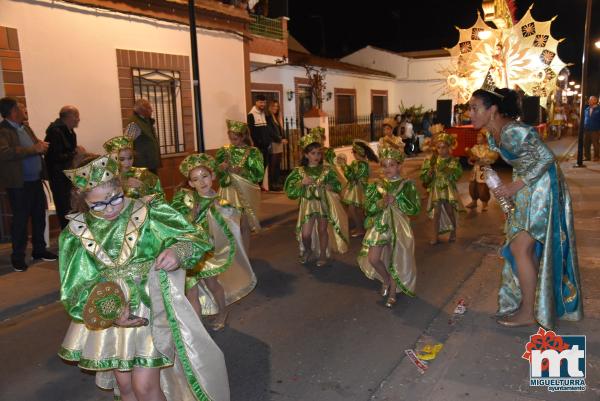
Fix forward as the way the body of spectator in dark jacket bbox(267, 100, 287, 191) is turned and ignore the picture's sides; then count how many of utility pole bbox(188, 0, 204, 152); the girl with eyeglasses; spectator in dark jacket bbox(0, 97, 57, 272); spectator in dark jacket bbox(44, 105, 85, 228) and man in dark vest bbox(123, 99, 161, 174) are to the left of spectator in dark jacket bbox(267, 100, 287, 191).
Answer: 0

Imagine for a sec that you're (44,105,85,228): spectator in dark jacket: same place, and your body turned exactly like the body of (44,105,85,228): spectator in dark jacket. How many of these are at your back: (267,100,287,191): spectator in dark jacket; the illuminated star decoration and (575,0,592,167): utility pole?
0

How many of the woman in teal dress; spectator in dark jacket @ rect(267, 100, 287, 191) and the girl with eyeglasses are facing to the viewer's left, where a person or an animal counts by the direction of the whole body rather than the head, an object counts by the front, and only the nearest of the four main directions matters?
1

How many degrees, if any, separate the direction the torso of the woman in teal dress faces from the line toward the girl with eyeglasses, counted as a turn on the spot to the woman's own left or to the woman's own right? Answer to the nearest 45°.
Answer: approximately 45° to the woman's own left

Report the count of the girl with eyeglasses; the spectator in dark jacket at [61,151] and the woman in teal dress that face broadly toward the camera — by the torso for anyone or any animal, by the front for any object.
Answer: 1

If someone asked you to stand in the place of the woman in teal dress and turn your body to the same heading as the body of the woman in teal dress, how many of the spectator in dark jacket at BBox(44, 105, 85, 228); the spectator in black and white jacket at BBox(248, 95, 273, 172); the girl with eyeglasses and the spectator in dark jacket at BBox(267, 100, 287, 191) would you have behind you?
0

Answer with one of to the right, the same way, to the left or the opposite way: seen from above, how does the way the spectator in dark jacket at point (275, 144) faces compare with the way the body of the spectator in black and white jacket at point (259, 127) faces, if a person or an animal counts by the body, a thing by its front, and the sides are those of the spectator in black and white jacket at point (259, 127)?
the same way

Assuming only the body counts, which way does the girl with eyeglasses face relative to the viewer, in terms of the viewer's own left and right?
facing the viewer

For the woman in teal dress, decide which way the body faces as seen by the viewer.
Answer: to the viewer's left

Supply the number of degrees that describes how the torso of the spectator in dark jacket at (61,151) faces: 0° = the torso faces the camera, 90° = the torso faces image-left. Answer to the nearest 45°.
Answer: approximately 270°

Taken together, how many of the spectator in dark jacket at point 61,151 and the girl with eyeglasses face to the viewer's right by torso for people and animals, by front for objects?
1

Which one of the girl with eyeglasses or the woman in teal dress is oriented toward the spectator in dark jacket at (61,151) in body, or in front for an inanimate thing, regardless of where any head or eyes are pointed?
the woman in teal dress

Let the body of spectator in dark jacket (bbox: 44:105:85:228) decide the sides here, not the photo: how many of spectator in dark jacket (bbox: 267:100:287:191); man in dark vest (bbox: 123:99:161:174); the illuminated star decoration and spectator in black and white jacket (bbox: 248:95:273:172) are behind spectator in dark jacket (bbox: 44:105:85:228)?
0
